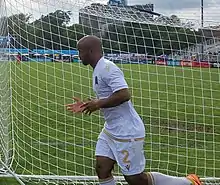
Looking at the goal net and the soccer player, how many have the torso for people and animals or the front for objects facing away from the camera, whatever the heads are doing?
1

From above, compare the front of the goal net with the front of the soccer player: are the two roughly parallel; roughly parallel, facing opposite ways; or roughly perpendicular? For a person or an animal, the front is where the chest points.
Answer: roughly perpendicular

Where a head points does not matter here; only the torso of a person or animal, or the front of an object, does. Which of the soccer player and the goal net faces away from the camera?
the goal net

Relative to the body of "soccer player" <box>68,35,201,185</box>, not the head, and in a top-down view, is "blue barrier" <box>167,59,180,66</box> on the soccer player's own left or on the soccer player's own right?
on the soccer player's own right

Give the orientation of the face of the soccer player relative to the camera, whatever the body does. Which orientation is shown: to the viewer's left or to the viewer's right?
to the viewer's left

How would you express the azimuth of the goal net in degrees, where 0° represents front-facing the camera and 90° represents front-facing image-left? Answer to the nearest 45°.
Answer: approximately 180°

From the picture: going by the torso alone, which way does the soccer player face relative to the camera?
to the viewer's left
